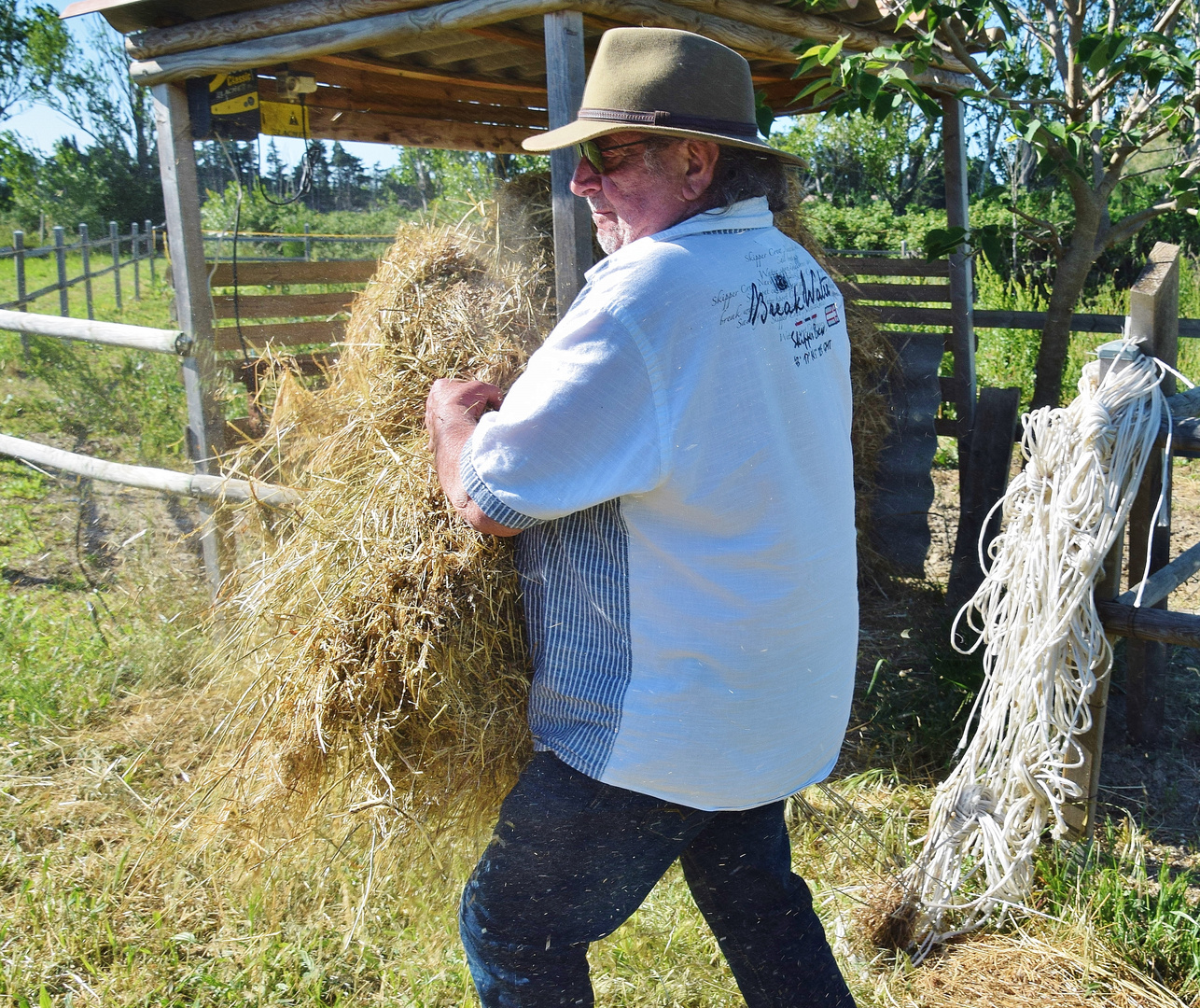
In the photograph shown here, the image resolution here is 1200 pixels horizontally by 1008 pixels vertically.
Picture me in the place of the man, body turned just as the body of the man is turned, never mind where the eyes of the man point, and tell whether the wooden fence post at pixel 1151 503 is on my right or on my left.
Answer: on my right

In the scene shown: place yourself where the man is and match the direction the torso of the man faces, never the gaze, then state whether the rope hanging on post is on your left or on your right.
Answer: on your right

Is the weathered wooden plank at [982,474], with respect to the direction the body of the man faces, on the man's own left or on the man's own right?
on the man's own right

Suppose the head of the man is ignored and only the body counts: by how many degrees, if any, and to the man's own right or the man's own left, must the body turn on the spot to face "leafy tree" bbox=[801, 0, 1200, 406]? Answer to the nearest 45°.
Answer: approximately 90° to the man's own right

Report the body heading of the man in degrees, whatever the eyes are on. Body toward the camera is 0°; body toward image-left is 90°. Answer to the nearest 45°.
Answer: approximately 135°

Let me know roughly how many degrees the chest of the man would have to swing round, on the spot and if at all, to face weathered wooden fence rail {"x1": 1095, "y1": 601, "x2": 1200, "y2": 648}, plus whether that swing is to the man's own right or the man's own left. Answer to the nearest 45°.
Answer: approximately 90° to the man's own right

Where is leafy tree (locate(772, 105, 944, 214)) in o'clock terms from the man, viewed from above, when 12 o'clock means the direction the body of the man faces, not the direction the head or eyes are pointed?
The leafy tree is roughly at 2 o'clock from the man.

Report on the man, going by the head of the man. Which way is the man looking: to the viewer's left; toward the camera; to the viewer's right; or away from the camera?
to the viewer's left
